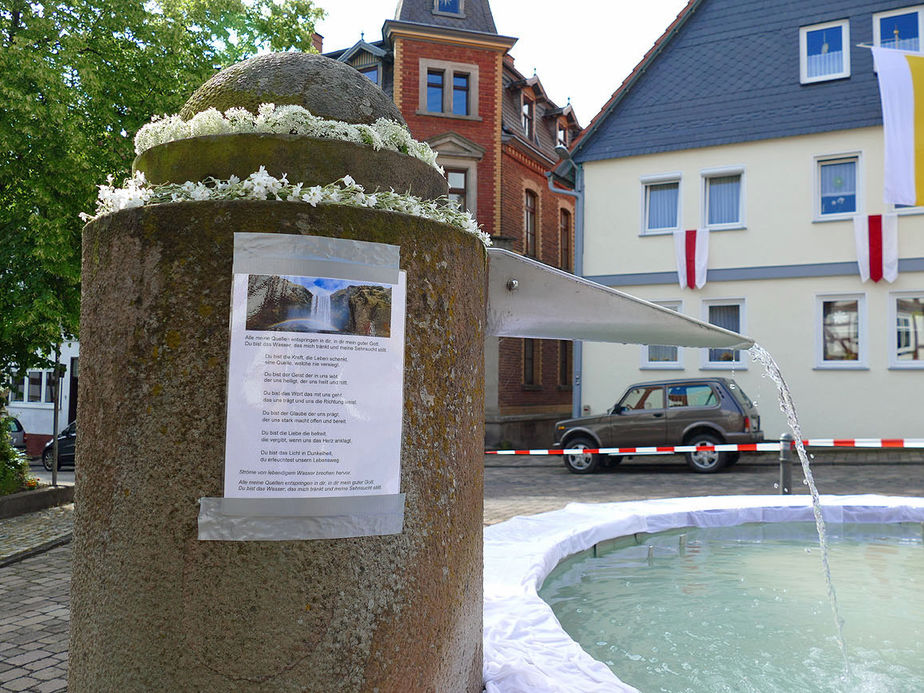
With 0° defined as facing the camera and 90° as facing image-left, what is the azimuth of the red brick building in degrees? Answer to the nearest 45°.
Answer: approximately 0°

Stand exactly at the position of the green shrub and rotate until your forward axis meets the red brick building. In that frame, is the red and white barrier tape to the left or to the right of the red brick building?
right

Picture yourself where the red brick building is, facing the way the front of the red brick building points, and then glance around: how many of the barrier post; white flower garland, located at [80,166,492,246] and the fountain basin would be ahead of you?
3

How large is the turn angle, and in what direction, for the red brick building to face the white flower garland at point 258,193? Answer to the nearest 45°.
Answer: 0° — it already faces it

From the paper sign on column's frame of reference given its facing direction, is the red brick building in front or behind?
behind

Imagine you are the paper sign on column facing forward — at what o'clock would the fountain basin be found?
The fountain basin is roughly at 7 o'clock from the paper sign on column.

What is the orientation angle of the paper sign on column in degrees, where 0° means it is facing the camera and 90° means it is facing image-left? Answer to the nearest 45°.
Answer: approximately 0°

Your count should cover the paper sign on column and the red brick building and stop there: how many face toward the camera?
2
